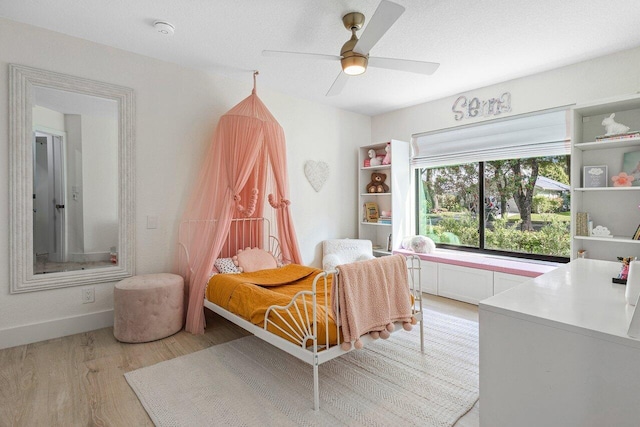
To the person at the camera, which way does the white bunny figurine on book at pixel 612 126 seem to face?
facing to the left of the viewer

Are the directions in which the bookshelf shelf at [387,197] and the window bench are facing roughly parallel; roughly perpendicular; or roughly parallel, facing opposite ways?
roughly parallel

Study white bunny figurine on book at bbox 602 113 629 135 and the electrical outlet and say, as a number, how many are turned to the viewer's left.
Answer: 1

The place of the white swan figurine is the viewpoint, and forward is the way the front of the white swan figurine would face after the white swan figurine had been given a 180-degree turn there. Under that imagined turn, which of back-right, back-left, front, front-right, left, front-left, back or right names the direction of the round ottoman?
back

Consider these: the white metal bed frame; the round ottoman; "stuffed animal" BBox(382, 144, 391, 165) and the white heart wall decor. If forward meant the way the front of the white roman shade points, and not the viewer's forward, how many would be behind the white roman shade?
0

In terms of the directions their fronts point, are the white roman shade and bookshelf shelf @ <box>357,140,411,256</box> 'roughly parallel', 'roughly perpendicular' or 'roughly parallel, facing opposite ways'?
roughly parallel

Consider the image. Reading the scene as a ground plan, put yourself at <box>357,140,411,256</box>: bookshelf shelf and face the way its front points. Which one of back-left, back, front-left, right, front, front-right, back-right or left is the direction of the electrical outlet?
front

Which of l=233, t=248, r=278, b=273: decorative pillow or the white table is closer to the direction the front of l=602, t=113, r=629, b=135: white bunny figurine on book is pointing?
the decorative pillow

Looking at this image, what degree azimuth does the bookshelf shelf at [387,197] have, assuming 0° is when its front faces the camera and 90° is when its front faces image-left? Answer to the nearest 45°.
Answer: approximately 45°

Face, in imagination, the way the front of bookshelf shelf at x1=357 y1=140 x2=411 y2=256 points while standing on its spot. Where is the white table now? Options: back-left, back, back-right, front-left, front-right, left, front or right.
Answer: front-left

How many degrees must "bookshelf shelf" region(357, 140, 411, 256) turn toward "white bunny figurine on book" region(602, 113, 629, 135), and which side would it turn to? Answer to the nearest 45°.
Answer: approximately 90° to its left

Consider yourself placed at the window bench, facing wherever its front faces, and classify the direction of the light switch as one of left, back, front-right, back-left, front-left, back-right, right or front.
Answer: front

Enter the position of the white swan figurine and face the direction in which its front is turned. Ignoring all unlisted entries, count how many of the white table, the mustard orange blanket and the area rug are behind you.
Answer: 0

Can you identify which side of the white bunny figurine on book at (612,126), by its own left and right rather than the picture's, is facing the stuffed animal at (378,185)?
front
